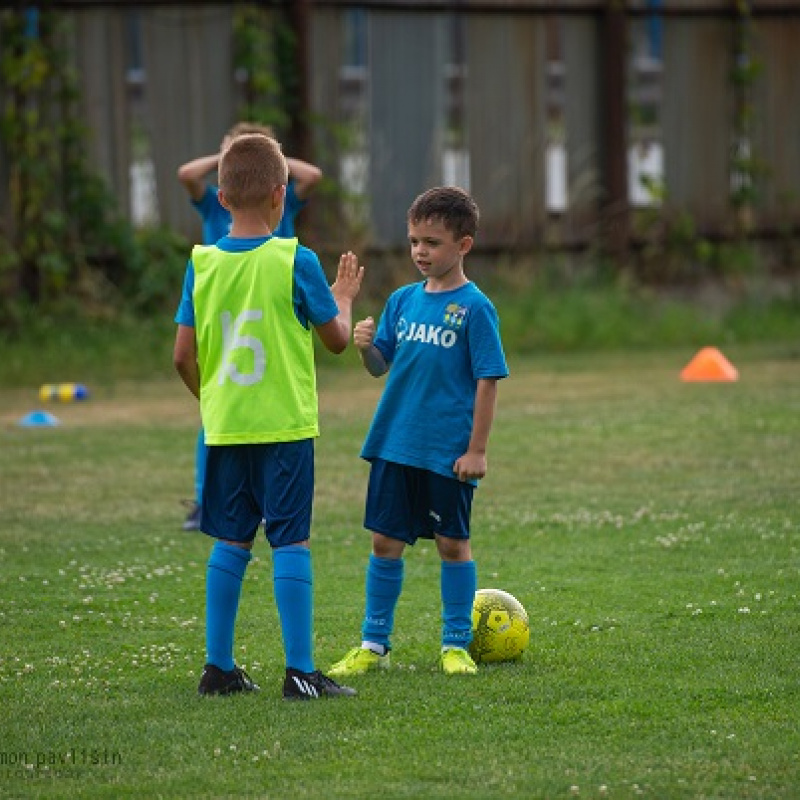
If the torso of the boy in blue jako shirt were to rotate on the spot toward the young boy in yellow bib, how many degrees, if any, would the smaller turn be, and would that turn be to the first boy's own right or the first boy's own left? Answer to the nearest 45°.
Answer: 0° — they already face them

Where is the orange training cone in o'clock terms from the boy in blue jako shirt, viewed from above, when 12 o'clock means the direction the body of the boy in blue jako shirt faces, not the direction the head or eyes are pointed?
The orange training cone is roughly at 5 o'clock from the boy in blue jako shirt.

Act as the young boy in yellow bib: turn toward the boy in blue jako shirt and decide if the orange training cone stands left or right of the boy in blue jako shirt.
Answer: left

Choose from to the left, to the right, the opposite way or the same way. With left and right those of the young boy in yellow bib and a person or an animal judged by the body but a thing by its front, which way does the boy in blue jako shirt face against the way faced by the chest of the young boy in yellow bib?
the opposite way

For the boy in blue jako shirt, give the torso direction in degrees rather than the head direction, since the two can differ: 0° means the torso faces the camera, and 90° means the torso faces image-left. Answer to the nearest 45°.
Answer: approximately 45°

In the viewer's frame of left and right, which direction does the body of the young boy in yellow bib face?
facing away from the viewer and to the right of the viewer
